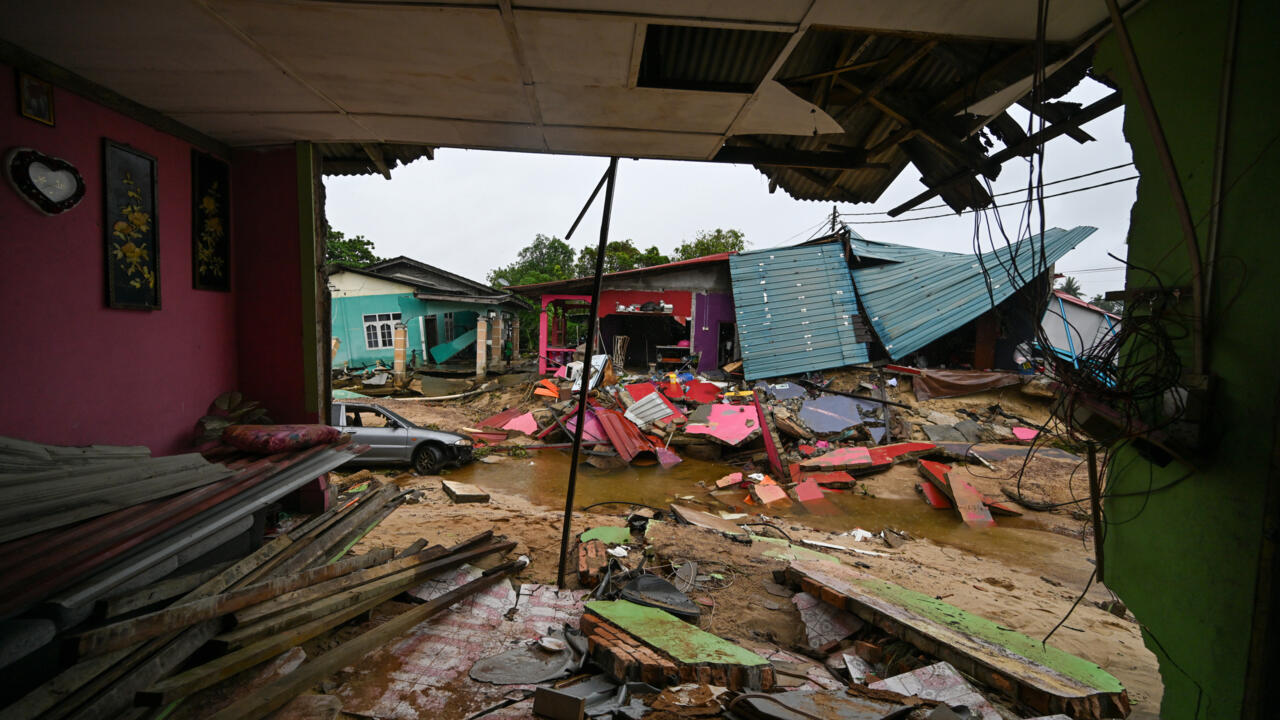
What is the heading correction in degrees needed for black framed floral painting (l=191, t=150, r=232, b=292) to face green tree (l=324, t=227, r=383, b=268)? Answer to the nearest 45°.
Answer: approximately 135° to its left

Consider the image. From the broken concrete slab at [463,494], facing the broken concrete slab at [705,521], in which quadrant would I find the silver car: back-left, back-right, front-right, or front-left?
back-left

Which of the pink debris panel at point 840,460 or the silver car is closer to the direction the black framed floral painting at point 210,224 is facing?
the pink debris panel

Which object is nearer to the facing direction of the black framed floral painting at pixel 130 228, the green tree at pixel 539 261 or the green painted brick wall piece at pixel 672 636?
the green painted brick wall piece

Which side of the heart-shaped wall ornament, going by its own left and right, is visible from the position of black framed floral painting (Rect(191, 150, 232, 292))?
left
